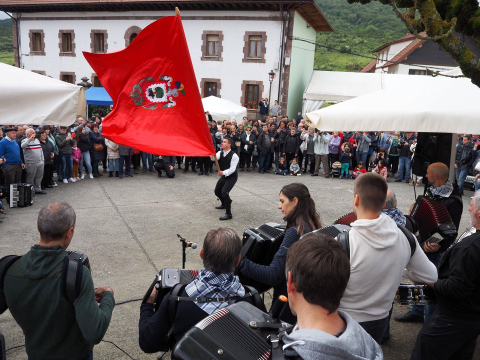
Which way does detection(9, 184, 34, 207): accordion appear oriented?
toward the camera

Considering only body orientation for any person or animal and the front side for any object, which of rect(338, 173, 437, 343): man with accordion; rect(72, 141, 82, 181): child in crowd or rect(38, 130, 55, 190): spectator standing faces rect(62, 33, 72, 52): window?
the man with accordion

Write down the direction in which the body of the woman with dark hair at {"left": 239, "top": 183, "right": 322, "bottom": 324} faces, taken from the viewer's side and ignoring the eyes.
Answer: to the viewer's left

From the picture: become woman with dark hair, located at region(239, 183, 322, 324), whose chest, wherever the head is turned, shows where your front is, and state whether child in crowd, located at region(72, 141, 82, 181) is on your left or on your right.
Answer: on your right

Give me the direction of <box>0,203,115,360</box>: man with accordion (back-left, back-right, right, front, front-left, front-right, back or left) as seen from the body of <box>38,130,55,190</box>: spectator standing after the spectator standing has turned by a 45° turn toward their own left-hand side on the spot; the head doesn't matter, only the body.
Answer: right

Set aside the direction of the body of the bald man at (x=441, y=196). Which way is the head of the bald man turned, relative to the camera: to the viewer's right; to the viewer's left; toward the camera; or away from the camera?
to the viewer's left

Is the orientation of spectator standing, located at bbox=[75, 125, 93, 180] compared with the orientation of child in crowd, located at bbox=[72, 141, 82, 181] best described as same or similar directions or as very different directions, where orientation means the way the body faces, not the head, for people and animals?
same or similar directions

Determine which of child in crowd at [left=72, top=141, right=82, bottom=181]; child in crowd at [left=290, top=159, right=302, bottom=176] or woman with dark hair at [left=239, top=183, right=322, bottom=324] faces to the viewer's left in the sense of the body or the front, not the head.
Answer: the woman with dark hair

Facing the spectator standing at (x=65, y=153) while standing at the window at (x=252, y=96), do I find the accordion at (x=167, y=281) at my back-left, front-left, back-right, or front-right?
front-left

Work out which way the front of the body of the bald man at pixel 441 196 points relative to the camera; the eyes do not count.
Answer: to the viewer's left

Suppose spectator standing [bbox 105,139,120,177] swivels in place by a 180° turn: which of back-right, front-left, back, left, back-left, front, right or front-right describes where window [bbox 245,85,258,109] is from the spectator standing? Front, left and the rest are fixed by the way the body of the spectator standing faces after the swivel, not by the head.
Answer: right

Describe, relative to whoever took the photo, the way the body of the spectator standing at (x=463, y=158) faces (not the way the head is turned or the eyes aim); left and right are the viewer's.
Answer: facing the viewer and to the left of the viewer

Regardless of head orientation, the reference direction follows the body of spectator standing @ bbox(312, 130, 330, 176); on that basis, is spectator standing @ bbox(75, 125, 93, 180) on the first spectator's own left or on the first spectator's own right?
on the first spectator's own right

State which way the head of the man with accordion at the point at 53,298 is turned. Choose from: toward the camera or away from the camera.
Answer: away from the camera

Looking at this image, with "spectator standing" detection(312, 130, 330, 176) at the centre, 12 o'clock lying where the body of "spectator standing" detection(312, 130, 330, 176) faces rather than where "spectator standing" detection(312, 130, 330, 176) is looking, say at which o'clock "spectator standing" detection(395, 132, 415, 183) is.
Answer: "spectator standing" detection(395, 132, 415, 183) is roughly at 9 o'clock from "spectator standing" detection(312, 130, 330, 176).

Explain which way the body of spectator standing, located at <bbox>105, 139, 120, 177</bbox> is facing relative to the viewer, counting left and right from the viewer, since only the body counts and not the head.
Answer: facing the viewer and to the right of the viewer
